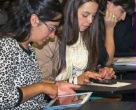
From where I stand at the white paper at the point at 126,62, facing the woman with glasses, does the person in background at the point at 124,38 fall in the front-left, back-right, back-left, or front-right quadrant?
back-right

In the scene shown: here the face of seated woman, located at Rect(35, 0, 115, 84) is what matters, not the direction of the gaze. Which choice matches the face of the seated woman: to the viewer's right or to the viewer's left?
to the viewer's right

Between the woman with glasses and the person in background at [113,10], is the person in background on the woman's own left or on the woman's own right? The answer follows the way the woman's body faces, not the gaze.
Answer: on the woman's own left

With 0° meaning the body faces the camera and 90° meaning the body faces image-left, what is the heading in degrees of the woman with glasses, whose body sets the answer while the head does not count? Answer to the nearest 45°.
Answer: approximately 270°

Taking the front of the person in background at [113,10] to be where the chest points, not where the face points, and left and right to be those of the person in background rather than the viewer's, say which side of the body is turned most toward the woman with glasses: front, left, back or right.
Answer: right

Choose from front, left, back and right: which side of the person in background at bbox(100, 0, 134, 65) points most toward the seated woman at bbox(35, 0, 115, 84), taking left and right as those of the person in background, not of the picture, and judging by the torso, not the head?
right

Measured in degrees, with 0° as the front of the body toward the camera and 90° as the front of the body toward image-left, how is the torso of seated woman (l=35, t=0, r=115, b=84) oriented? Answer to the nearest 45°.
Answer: approximately 315°

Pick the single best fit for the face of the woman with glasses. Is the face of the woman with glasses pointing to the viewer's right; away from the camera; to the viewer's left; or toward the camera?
to the viewer's right

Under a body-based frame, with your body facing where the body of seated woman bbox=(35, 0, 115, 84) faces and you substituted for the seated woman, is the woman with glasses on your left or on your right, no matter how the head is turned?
on your right
